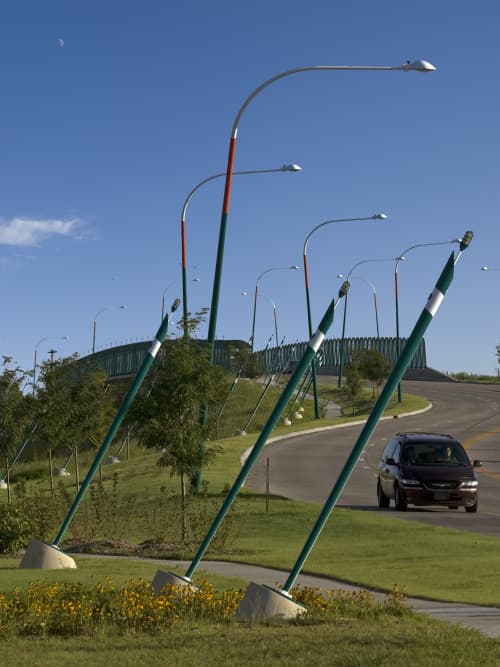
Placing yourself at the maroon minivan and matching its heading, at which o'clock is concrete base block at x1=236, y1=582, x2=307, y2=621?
The concrete base block is roughly at 12 o'clock from the maroon minivan.

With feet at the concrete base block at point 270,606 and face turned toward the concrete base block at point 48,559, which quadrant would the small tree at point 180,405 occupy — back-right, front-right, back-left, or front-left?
front-right

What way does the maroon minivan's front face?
toward the camera

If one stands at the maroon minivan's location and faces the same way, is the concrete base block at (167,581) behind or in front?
in front

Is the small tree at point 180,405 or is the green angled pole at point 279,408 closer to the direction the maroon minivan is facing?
the green angled pole

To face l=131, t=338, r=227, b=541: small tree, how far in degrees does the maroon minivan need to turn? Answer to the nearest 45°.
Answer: approximately 45° to its right

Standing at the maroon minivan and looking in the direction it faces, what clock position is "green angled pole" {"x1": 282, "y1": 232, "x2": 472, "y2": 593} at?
The green angled pole is roughly at 12 o'clock from the maroon minivan.

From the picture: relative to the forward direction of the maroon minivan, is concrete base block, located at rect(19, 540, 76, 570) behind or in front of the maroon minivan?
in front

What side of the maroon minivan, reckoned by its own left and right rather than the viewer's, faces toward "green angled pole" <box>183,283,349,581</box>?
front
